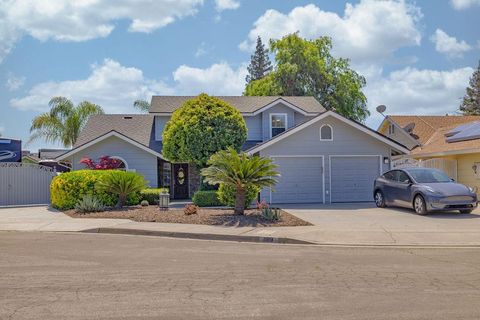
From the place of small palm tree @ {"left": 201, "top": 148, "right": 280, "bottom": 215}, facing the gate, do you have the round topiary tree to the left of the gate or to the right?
right

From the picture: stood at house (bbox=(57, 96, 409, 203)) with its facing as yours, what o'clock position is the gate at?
The gate is roughly at 3 o'clock from the house.

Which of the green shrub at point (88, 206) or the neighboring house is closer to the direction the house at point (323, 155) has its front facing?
the green shrub

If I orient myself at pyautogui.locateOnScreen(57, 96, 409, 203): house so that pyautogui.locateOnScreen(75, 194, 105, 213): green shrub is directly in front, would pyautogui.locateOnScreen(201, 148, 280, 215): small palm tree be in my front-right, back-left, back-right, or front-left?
front-left

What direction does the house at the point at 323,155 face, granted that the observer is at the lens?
facing the viewer

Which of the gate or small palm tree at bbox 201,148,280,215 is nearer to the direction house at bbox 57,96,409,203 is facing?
the small palm tree

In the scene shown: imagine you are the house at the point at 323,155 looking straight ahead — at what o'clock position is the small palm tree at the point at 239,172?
The small palm tree is roughly at 1 o'clock from the house.

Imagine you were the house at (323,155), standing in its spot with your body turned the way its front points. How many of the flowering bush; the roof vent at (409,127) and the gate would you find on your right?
2

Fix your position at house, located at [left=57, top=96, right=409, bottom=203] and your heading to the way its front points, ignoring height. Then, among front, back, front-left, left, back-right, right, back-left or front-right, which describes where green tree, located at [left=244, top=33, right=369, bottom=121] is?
back

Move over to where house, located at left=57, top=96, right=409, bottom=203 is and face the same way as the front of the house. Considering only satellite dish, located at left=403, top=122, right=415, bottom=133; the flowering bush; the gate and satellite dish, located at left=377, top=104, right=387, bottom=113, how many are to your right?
2

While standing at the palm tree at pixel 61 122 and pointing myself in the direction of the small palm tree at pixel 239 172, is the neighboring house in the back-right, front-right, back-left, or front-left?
front-left

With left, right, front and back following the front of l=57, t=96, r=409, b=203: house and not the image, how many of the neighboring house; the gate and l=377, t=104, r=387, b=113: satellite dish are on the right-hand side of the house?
1

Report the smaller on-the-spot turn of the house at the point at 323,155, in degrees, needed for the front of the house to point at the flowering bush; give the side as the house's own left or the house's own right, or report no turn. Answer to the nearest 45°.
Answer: approximately 90° to the house's own right

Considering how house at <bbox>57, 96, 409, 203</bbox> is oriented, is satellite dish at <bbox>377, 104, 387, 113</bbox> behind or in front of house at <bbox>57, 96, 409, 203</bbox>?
behind

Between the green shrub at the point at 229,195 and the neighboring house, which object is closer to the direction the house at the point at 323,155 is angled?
the green shrub
